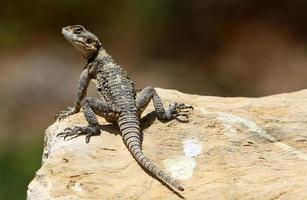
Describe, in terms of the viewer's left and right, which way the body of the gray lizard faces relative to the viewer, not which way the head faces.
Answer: facing away from the viewer and to the left of the viewer
